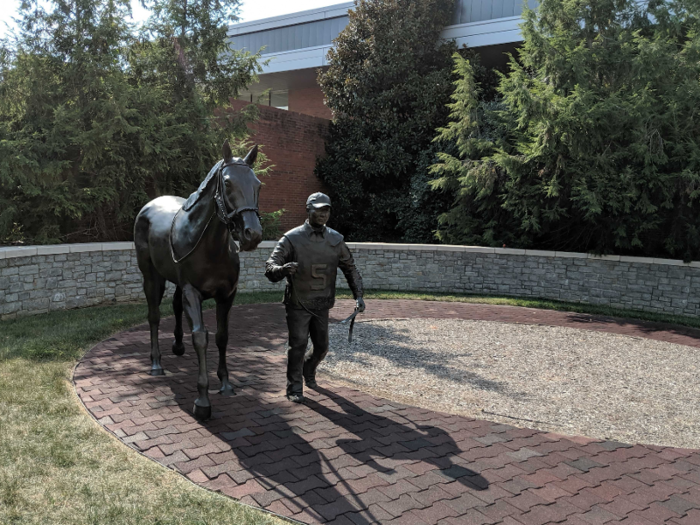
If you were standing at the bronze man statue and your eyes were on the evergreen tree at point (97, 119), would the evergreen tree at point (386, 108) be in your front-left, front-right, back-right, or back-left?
front-right

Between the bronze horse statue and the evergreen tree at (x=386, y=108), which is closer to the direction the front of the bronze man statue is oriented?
the bronze horse statue

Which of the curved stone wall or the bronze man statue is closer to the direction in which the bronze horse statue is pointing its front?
the bronze man statue

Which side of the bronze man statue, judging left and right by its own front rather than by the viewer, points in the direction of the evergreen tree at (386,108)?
back

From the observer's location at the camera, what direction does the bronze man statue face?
facing the viewer

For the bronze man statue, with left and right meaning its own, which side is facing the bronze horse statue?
right

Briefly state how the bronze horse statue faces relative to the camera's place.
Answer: facing the viewer and to the right of the viewer

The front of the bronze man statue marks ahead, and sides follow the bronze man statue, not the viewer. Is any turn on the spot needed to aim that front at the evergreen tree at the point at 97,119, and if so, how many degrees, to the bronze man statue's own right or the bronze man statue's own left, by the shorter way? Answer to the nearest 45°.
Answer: approximately 135° to the bronze man statue's own right

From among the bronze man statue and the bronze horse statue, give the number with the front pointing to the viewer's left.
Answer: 0

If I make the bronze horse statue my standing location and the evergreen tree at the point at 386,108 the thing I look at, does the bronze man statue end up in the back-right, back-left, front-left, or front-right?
front-right
